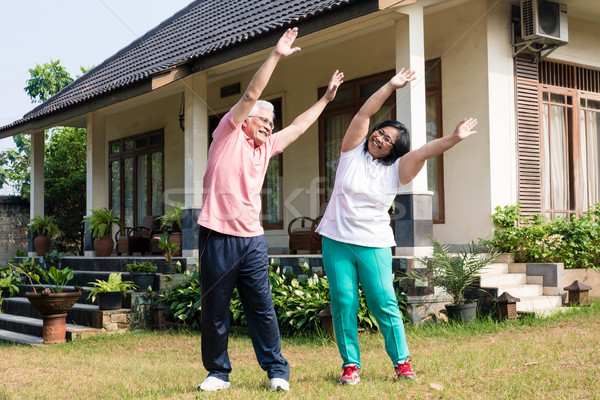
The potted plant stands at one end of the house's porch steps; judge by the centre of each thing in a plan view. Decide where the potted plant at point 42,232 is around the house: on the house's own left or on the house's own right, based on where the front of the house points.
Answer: on the house's own right

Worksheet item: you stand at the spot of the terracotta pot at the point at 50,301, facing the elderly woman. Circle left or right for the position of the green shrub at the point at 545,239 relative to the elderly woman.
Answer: left

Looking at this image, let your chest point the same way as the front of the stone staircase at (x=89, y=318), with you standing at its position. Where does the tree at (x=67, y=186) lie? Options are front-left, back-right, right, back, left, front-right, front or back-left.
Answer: back-right

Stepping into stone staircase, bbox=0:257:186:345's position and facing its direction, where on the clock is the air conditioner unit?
The air conditioner unit is roughly at 8 o'clock from the stone staircase.
